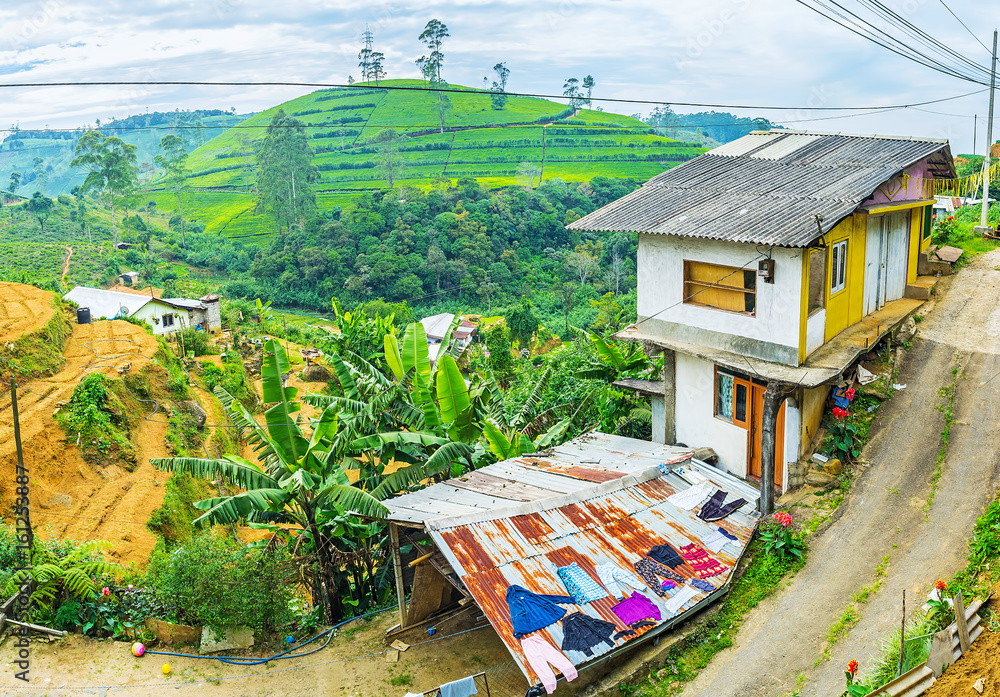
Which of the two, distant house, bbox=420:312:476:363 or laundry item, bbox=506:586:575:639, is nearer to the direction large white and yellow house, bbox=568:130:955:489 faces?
the laundry item

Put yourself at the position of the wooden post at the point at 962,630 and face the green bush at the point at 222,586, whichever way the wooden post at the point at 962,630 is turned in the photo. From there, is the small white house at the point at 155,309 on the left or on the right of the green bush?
right

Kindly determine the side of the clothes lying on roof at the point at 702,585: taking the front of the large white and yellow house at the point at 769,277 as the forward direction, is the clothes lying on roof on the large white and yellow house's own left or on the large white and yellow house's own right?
on the large white and yellow house's own right
